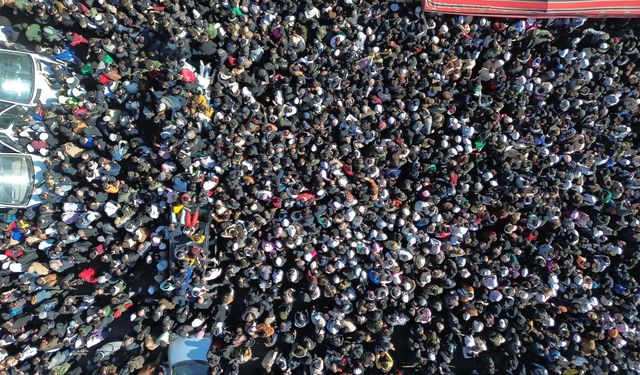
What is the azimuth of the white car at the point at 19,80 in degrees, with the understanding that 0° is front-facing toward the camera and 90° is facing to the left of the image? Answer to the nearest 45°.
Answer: approximately 270°
